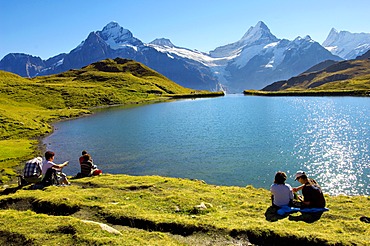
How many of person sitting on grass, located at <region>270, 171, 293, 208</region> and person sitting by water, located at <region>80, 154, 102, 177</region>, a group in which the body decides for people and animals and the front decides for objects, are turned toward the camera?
0

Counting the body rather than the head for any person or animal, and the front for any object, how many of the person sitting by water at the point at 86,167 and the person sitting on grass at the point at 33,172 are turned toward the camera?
0

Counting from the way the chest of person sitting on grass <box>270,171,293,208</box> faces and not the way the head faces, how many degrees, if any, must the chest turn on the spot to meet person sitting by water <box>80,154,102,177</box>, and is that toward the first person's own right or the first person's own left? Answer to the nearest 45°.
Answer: approximately 90° to the first person's own left

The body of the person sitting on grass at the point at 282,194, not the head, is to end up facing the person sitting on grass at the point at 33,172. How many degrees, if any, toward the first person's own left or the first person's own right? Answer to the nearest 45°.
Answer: approximately 90° to the first person's own left

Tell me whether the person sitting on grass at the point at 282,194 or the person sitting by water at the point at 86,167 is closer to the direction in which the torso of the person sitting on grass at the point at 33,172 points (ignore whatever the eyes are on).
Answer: the person sitting by water

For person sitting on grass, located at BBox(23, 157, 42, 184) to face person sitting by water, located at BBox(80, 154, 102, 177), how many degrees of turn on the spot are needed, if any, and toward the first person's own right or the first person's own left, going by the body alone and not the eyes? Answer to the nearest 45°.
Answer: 0° — they already face them

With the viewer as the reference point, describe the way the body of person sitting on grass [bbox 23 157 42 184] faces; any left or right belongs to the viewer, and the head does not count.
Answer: facing away from the viewer and to the right of the viewer

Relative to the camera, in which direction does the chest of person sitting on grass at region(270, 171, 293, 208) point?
away from the camera
